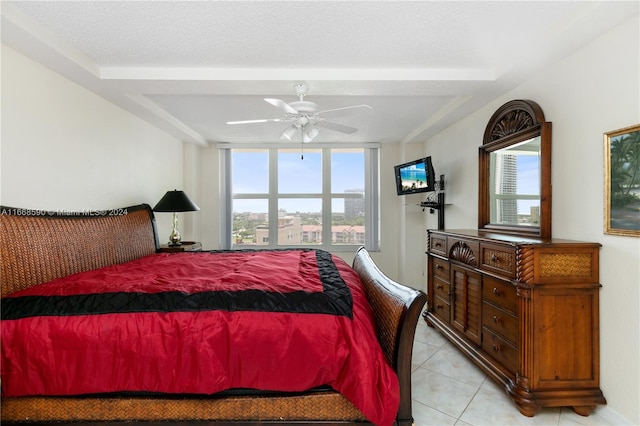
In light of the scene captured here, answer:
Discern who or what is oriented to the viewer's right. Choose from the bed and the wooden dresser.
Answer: the bed

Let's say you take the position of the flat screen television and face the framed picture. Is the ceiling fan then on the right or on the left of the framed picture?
right

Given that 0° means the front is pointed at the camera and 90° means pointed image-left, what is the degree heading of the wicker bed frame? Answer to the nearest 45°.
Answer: approximately 270°

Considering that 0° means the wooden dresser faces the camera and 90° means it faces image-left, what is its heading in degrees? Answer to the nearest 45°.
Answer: approximately 45°

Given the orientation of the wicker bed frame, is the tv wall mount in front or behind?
in front

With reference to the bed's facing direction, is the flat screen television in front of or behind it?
in front

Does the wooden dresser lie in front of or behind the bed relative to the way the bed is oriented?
in front

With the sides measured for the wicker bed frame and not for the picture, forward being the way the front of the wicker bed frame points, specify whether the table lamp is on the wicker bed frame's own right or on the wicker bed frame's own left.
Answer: on the wicker bed frame's own left
